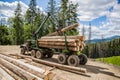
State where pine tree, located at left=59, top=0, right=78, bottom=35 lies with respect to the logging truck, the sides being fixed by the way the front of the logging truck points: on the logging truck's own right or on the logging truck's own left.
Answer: on the logging truck's own right

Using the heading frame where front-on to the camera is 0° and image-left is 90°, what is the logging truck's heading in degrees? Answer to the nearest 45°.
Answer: approximately 135°
